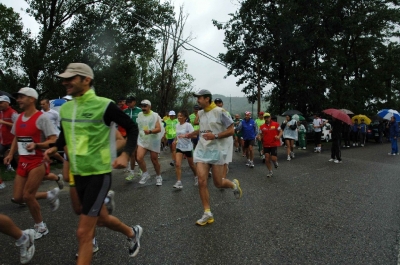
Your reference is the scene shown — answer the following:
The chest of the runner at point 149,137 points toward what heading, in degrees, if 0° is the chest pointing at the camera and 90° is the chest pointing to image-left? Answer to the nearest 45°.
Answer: approximately 45°

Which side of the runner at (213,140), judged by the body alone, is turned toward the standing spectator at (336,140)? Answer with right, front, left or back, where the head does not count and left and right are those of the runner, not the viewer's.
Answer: back

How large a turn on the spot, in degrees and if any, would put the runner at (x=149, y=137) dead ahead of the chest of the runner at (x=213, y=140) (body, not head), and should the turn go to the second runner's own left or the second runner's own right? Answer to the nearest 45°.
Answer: approximately 90° to the second runner's own right

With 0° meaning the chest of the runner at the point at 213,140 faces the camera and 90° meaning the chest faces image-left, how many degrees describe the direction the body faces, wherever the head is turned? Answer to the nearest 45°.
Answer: approximately 45°

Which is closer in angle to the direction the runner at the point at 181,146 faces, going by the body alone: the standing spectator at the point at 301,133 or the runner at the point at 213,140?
the runner

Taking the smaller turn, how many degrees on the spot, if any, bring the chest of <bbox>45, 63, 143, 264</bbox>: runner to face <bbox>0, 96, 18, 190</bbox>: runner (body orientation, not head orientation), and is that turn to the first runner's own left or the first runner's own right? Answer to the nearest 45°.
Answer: approximately 135° to the first runner's own right

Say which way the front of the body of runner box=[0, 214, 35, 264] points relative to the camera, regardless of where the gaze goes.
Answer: to the viewer's left

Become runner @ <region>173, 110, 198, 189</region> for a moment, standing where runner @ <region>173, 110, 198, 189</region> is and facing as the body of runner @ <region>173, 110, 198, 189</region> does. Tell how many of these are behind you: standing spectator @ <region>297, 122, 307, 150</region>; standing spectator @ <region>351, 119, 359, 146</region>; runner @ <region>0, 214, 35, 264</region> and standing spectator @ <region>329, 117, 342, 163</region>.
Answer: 3
